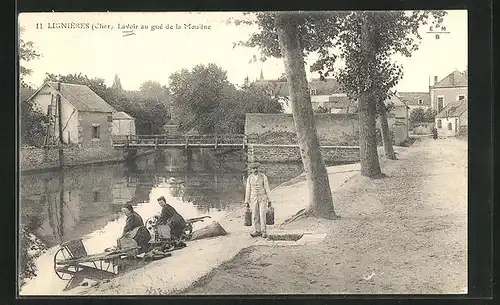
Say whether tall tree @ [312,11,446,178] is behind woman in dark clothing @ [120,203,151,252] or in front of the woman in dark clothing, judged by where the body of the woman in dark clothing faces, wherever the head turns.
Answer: behind

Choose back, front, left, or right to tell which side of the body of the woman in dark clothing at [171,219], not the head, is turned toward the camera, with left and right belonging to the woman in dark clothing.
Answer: left

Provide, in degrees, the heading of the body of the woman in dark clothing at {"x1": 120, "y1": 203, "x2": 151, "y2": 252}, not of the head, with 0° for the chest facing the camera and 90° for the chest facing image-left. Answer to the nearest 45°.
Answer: approximately 90°

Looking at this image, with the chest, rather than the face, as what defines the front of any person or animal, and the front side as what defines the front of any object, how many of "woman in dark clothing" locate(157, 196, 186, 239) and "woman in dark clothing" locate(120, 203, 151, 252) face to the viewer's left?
2
